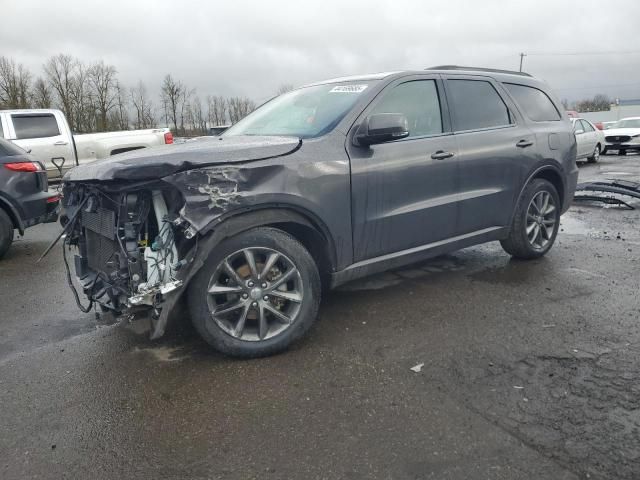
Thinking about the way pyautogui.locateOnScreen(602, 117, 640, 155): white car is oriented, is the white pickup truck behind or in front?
in front

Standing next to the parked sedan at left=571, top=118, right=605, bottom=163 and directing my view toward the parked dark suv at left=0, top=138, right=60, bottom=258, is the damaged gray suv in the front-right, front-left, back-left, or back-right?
front-left

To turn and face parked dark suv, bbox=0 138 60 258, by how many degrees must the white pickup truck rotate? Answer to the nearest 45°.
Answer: approximately 90° to its left

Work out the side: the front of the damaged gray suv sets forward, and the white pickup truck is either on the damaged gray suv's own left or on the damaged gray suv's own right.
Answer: on the damaged gray suv's own right

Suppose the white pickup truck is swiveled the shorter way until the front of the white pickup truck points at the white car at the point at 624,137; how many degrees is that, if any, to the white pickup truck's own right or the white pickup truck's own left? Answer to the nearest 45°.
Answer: approximately 180°

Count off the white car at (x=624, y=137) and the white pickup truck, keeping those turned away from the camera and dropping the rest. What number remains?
0

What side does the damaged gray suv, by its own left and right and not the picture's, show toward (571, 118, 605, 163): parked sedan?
back

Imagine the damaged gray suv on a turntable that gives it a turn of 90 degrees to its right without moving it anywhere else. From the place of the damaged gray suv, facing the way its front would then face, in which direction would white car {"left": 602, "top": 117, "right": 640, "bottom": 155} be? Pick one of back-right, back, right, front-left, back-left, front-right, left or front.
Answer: right

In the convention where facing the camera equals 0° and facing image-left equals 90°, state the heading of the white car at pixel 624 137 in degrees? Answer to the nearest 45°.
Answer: approximately 45°

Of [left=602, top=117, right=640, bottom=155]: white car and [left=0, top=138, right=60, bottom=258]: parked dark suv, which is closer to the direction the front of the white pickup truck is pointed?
the parked dark suv

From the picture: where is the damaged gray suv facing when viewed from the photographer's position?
facing the viewer and to the left of the viewer

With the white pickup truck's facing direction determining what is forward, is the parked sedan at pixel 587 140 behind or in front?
behind

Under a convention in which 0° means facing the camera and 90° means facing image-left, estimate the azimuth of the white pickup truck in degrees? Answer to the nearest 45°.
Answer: approximately 90°

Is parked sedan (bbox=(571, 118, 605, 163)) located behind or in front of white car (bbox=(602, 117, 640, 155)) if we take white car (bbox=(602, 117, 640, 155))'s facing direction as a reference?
in front
